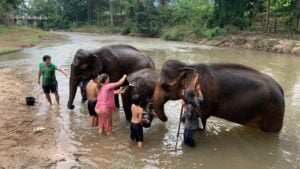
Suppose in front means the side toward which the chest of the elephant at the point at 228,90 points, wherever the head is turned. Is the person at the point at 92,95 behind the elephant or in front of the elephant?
in front

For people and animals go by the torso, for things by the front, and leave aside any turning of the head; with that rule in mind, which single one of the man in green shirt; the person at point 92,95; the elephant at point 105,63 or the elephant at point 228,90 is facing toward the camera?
the man in green shirt

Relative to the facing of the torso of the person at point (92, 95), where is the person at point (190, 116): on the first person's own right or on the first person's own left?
on the first person's own right

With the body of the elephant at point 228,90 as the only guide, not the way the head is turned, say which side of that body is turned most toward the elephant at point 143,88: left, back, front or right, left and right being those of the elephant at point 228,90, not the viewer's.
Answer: front

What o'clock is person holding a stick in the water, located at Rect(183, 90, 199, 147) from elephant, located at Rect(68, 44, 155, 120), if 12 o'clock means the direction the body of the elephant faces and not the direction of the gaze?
The person holding a stick in the water is roughly at 8 o'clock from the elephant.

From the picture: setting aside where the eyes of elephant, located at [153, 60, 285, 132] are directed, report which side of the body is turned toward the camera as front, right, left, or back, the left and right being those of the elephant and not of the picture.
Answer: left

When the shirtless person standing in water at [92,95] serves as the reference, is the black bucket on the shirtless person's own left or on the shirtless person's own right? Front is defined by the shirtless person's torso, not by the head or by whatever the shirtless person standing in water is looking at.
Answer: on the shirtless person's own left

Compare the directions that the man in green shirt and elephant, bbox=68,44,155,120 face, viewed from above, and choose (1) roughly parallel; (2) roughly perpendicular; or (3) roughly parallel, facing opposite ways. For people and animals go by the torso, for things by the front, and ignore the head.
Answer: roughly perpendicular

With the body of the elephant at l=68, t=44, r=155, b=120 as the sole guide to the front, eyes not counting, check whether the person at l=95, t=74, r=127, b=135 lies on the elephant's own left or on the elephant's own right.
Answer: on the elephant's own left

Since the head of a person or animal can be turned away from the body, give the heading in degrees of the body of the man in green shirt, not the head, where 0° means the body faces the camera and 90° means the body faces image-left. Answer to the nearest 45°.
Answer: approximately 0°

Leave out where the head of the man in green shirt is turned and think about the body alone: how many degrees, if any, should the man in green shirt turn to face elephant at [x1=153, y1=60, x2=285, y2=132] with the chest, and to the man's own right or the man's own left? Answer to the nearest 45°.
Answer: approximately 45° to the man's own left

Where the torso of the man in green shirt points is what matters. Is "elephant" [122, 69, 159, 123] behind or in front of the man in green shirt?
in front

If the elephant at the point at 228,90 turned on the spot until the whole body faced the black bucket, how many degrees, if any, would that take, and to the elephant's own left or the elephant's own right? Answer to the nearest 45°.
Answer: approximately 45° to the elephant's own right

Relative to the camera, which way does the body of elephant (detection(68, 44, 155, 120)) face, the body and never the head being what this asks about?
to the viewer's left
